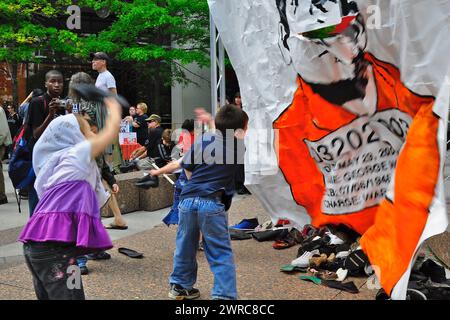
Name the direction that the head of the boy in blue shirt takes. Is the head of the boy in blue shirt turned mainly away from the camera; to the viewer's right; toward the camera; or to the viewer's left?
away from the camera

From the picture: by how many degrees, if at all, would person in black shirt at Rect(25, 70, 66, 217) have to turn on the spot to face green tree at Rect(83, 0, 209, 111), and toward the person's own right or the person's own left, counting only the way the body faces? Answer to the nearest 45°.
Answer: approximately 135° to the person's own left

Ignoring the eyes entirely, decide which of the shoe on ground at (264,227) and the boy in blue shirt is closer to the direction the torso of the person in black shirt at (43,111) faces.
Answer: the boy in blue shirt

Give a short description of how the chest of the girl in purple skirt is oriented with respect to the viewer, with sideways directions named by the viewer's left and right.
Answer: facing away from the viewer and to the right of the viewer

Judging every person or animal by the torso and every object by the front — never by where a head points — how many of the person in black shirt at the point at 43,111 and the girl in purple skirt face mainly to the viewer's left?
0

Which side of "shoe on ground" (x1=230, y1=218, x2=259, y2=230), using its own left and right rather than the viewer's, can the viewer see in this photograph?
left

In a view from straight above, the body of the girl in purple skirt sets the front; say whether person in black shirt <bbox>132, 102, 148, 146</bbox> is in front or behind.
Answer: in front

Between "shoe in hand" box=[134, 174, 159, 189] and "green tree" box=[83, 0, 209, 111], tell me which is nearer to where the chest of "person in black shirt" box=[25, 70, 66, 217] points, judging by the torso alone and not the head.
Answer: the shoe in hand

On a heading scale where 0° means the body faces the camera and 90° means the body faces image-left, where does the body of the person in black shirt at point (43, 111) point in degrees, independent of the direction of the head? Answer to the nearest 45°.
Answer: approximately 315°
